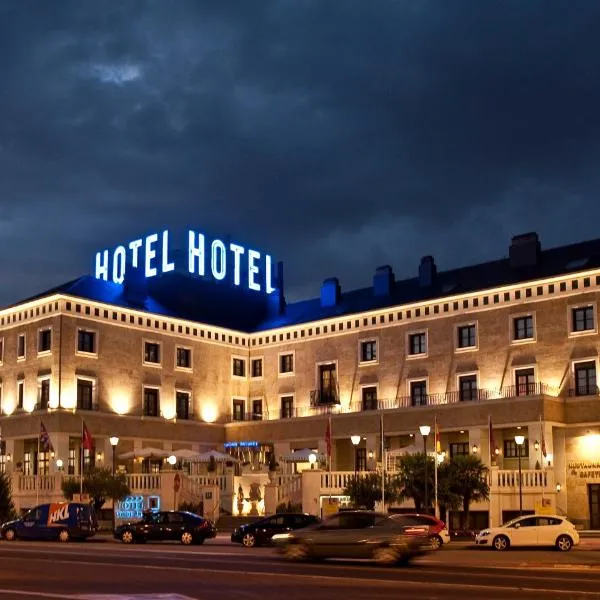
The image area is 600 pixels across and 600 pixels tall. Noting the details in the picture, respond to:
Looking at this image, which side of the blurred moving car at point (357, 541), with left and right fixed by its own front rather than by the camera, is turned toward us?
left

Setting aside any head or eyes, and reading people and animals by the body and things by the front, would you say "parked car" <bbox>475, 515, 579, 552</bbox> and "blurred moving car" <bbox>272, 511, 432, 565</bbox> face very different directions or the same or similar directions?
same or similar directions

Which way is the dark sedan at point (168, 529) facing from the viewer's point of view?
to the viewer's left

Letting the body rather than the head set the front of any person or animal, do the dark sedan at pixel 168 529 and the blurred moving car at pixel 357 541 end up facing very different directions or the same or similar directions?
same or similar directions

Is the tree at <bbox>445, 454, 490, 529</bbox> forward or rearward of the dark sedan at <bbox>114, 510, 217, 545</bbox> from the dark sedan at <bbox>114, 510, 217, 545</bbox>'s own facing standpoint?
rearward

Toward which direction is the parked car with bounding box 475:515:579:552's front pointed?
to the viewer's left

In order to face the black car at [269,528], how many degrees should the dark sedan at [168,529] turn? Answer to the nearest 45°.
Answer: approximately 135° to its left

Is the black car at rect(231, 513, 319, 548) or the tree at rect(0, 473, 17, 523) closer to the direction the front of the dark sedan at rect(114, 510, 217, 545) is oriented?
the tree

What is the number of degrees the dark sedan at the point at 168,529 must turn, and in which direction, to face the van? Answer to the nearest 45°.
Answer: approximately 45° to its right

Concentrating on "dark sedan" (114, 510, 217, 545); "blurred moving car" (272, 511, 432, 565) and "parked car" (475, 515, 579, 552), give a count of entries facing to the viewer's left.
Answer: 3

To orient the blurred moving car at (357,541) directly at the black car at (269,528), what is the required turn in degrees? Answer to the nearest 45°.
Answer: approximately 90° to its right

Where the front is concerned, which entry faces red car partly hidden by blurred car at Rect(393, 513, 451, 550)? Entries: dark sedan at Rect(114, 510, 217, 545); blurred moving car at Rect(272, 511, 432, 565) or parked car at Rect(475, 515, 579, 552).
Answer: the parked car

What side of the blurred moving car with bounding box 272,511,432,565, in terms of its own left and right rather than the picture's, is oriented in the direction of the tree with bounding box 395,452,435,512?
right
